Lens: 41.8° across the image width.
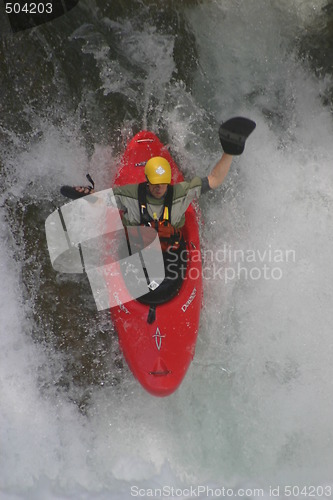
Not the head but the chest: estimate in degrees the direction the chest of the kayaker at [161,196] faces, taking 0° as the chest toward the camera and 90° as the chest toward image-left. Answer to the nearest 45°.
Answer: approximately 0°
